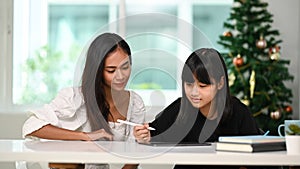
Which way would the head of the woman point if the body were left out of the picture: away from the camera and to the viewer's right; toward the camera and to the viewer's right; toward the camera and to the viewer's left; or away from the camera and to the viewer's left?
toward the camera and to the viewer's right

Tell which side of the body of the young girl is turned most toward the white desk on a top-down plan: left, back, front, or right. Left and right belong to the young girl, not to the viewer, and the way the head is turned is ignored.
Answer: front

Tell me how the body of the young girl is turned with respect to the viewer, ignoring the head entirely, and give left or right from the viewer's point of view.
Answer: facing the viewer and to the left of the viewer

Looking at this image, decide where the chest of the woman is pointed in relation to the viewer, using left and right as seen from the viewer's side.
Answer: facing the viewer and to the right of the viewer

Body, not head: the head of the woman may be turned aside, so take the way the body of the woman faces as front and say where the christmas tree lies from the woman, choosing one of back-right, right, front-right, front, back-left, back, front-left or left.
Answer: left

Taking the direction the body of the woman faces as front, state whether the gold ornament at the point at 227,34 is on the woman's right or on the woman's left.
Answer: on the woman's left

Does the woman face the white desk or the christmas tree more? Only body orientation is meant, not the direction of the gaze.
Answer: the white desk

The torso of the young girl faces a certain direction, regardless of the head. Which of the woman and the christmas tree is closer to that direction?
the woman

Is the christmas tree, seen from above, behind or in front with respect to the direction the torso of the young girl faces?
behind

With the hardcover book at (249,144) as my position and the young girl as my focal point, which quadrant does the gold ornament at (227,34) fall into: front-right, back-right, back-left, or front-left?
front-right

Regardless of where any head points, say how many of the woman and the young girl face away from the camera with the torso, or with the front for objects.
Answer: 0

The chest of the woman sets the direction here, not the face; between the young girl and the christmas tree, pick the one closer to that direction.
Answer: the young girl

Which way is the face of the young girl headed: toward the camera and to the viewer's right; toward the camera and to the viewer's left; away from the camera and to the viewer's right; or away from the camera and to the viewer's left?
toward the camera and to the viewer's left
